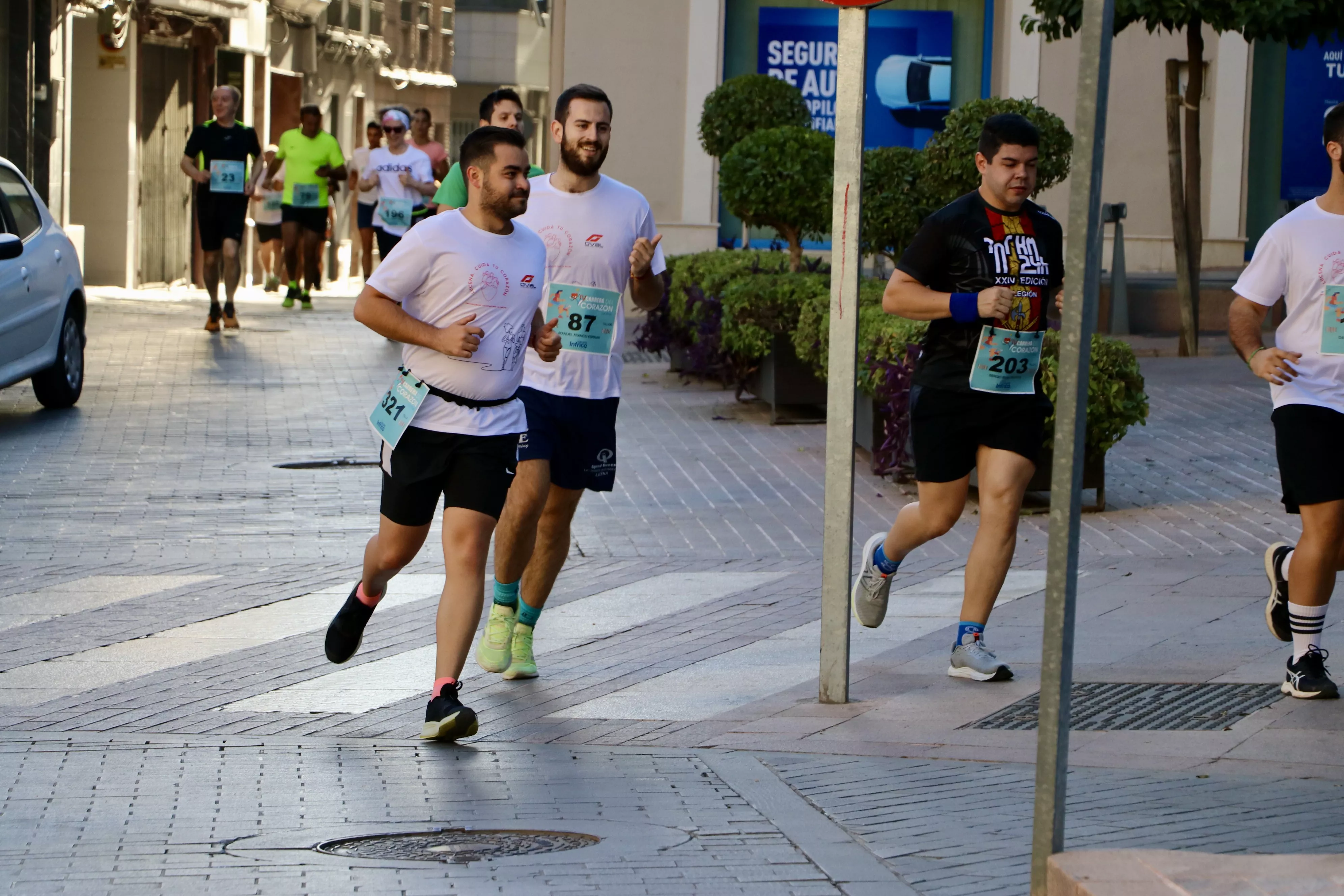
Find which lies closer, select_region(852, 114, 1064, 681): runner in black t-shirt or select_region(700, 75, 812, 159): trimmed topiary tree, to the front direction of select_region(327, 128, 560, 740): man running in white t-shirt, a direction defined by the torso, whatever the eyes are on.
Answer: the runner in black t-shirt

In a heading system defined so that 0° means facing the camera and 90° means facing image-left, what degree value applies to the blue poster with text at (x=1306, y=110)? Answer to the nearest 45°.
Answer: approximately 0°

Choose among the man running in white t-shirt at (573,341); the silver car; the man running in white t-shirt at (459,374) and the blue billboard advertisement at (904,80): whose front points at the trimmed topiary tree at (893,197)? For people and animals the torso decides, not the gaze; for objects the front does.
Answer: the blue billboard advertisement

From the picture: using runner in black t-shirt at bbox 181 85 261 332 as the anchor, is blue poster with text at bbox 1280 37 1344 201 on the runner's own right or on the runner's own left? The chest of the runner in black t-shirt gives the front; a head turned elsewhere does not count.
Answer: on the runner's own left

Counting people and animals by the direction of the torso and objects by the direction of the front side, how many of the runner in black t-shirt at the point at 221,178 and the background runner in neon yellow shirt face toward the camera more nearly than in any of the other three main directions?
2

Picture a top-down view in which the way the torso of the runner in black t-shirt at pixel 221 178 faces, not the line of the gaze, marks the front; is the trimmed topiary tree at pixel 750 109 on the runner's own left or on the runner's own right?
on the runner's own left

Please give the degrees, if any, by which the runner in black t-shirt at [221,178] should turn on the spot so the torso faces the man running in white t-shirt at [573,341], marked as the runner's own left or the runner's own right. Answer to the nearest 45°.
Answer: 0° — they already face them

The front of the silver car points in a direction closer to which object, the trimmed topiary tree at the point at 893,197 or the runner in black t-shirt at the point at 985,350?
the runner in black t-shirt

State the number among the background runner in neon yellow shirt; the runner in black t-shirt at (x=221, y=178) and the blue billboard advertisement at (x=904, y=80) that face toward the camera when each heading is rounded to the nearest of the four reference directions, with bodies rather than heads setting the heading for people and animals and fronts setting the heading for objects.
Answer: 3

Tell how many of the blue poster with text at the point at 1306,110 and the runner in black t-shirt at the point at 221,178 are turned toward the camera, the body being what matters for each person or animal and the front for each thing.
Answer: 2

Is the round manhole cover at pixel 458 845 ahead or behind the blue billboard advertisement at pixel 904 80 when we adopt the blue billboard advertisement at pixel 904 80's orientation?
ahead

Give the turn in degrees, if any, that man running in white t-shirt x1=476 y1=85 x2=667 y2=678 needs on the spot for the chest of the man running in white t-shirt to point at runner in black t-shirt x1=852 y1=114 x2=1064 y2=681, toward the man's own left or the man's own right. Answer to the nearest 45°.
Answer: approximately 45° to the man's own left
